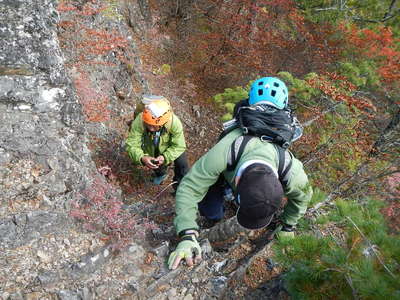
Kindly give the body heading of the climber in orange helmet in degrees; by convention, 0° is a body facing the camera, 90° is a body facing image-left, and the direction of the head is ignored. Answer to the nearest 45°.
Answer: approximately 0°
